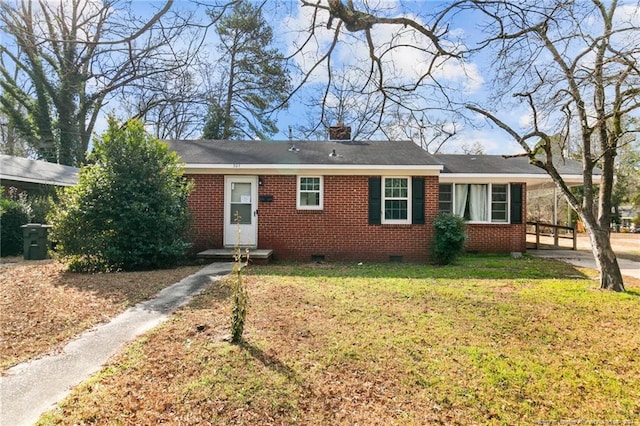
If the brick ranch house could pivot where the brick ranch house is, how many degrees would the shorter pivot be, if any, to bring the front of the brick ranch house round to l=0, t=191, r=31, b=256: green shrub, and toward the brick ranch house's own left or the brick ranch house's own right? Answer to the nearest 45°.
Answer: approximately 90° to the brick ranch house's own right

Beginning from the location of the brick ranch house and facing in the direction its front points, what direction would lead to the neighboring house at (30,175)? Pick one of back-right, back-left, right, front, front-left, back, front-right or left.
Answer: right

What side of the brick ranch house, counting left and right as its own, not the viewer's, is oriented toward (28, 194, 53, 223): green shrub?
right

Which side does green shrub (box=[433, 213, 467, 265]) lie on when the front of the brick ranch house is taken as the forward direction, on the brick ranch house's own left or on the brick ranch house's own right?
on the brick ranch house's own left

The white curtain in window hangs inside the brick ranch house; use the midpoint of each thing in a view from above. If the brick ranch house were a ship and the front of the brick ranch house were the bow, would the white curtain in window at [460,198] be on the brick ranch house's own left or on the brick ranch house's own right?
on the brick ranch house's own left

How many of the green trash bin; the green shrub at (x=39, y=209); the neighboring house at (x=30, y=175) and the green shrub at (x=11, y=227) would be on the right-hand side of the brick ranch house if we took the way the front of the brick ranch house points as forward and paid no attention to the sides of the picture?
4

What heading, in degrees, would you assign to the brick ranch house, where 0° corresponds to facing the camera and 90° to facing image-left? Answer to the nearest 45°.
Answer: approximately 0°
